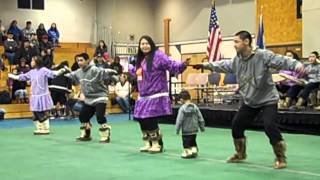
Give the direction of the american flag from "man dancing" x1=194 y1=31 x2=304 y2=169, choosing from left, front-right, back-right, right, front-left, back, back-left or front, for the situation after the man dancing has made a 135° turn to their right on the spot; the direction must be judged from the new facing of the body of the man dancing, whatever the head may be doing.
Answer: front

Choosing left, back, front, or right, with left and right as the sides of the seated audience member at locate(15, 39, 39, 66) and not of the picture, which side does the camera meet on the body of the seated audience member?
front

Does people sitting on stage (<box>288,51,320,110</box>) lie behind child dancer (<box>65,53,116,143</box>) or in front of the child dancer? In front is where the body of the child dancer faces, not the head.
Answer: behind

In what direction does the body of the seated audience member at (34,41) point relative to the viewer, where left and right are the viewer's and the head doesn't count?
facing the viewer and to the right of the viewer

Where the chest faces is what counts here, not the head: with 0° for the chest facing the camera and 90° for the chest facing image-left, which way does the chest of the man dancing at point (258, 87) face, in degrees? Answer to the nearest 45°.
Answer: approximately 45°
